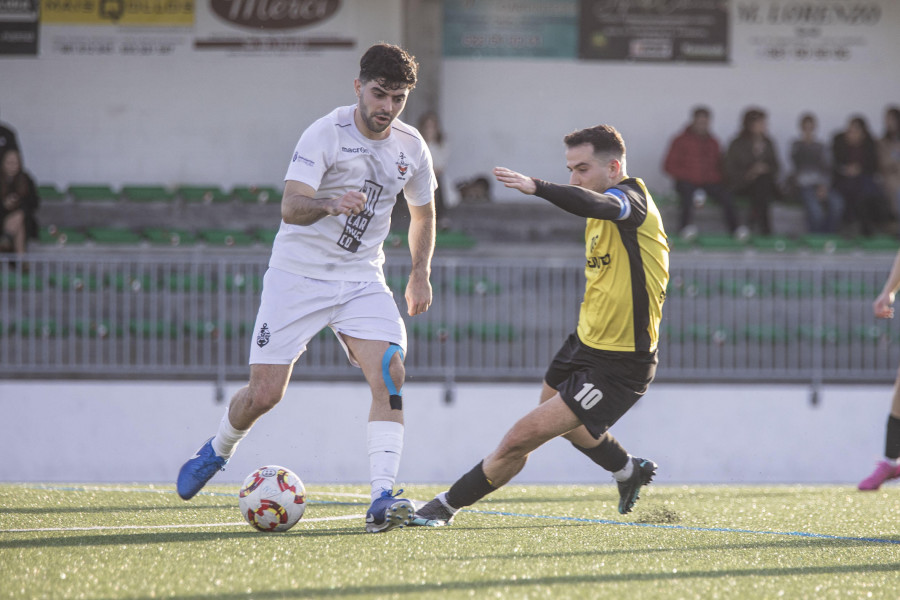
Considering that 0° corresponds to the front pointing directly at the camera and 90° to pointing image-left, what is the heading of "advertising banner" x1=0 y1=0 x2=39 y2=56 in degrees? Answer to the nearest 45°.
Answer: approximately 0°

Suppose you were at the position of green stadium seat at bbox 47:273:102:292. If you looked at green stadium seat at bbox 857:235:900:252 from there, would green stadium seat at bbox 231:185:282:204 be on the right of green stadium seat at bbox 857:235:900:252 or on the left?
left

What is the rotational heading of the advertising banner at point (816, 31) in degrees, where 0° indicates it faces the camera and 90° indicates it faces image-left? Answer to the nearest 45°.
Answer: approximately 0°

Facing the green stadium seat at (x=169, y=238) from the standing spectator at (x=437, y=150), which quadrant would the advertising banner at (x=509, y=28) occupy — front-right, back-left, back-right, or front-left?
back-right

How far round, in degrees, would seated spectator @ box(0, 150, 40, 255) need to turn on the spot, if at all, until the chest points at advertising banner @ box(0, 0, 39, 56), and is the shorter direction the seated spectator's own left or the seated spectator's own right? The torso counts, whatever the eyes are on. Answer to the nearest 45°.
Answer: approximately 180°

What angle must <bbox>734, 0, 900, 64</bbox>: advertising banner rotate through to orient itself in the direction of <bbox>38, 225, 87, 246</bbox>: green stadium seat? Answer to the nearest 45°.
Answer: approximately 45° to its right

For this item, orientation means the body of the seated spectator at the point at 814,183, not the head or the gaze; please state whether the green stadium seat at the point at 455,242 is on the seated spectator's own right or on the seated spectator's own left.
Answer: on the seated spectator's own right
